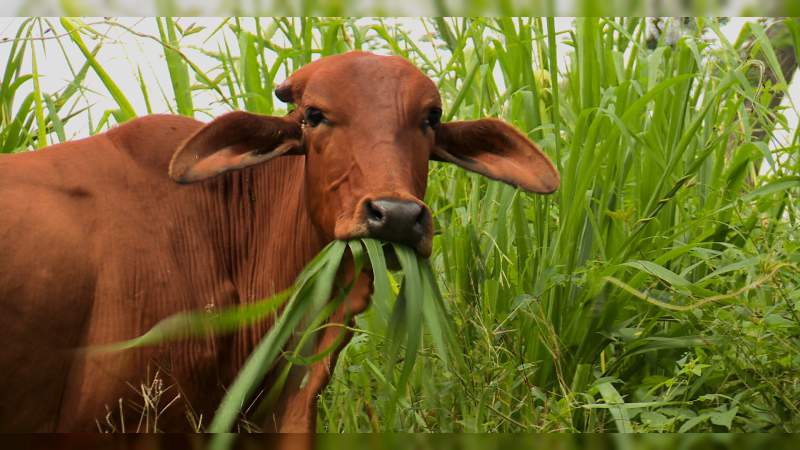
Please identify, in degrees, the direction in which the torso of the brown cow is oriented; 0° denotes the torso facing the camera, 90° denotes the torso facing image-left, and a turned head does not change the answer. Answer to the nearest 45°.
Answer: approximately 315°

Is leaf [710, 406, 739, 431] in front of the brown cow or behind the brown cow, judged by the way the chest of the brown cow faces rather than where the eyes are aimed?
in front

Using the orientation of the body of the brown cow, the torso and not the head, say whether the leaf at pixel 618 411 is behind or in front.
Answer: in front
